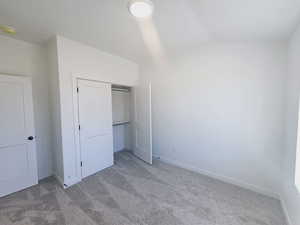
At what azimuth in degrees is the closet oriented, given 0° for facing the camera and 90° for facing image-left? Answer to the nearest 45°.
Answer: approximately 315°

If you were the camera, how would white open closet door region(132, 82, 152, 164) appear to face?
facing the viewer and to the left of the viewer

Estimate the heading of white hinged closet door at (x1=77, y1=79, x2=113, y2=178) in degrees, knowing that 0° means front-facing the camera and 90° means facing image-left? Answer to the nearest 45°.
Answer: approximately 315°

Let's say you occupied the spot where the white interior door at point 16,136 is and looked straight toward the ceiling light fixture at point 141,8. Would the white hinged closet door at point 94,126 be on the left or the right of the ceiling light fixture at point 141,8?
left

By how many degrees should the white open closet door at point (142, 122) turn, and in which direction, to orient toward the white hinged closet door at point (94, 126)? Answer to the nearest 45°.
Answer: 0° — it already faces it

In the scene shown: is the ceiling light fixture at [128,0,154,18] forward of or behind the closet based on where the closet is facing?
forward

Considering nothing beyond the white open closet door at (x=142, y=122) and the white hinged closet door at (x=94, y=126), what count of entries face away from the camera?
0

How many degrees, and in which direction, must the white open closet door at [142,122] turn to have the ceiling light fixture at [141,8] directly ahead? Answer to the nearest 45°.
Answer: approximately 45° to its left
